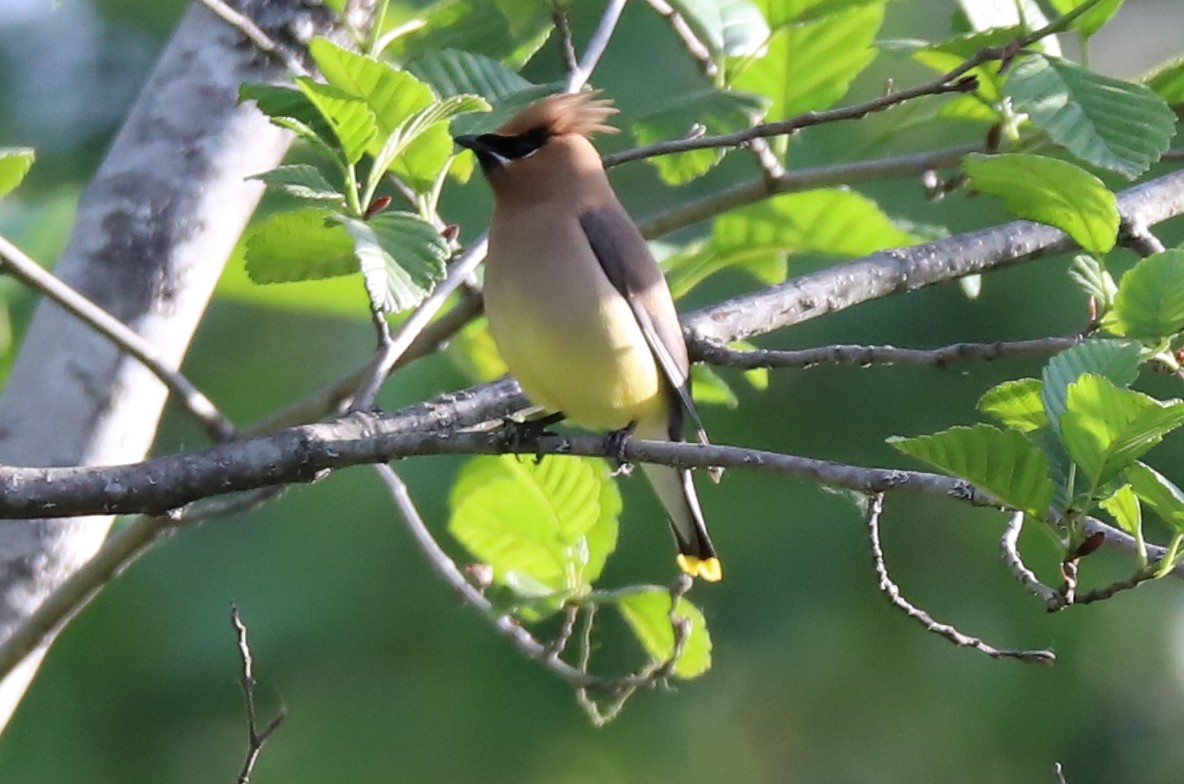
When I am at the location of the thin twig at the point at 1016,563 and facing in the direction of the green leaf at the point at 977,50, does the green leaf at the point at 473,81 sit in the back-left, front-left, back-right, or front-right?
front-left

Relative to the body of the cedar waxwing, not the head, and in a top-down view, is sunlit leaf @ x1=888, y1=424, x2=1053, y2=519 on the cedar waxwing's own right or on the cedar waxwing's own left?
on the cedar waxwing's own left

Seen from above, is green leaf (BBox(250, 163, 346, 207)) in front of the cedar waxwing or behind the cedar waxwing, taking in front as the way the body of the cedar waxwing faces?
in front

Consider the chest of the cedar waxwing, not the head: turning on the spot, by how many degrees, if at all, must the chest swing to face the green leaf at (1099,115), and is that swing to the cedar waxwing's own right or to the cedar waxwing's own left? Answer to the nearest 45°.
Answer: approximately 90° to the cedar waxwing's own left

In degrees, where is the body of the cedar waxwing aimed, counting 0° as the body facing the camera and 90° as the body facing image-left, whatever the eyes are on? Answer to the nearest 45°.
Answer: approximately 45°

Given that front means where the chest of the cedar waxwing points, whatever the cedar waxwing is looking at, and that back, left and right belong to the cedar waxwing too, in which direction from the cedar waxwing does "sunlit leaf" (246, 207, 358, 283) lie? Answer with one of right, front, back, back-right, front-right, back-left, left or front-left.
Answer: front

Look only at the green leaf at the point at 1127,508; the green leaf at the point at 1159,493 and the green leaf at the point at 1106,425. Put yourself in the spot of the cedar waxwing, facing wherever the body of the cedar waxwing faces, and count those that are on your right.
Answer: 0

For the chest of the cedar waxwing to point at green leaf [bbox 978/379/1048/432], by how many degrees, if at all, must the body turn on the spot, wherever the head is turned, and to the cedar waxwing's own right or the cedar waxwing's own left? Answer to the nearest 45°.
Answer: approximately 90° to the cedar waxwing's own left

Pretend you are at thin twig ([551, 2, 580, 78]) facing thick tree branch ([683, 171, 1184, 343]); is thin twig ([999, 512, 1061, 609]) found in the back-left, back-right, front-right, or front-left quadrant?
front-right

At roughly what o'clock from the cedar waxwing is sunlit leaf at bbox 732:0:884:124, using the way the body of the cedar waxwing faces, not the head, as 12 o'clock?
The sunlit leaf is roughly at 7 o'clock from the cedar waxwing.
